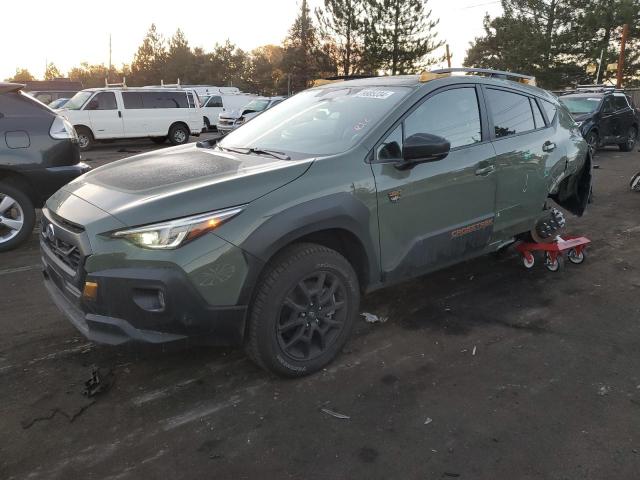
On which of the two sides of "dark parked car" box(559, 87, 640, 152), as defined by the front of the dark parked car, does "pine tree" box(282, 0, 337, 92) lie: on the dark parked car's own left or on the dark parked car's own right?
on the dark parked car's own right

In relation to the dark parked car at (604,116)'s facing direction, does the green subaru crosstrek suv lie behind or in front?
in front

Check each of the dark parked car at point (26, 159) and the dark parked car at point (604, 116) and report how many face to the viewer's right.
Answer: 0

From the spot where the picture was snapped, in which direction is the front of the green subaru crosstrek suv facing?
facing the viewer and to the left of the viewer

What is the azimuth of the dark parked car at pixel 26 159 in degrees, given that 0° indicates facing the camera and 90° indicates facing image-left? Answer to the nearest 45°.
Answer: approximately 90°

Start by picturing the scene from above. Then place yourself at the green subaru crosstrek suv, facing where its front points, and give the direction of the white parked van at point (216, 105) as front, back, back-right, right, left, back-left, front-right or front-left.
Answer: back-right

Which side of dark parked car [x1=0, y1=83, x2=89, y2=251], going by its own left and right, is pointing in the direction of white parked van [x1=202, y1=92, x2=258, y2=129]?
right

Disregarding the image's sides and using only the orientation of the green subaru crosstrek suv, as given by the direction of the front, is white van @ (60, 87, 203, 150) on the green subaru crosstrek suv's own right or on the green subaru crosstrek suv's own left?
on the green subaru crosstrek suv's own right

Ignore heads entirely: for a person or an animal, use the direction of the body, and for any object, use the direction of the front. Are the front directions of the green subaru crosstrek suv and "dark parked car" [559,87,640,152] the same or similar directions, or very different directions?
same or similar directions
